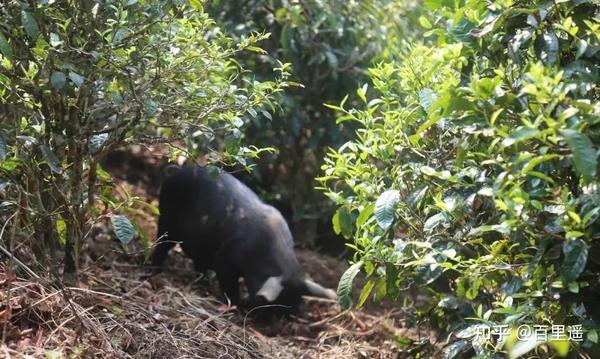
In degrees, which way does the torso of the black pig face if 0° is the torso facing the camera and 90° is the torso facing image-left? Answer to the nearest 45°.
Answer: approximately 315°
